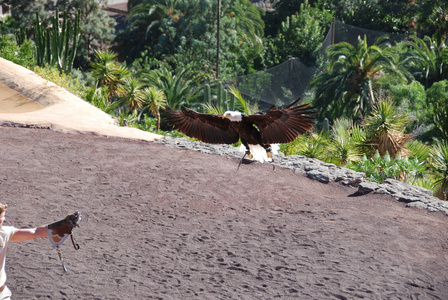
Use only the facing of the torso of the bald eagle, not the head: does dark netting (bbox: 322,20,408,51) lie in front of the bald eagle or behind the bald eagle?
behind

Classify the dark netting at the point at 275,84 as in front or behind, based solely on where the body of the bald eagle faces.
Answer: behind

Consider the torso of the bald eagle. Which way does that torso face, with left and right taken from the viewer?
facing the viewer and to the left of the viewer

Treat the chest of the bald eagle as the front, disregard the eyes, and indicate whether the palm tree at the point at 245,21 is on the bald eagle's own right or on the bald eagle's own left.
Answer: on the bald eagle's own right

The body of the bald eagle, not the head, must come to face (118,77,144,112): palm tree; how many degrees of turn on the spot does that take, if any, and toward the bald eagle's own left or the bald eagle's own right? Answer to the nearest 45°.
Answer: approximately 135° to the bald eagle's own right

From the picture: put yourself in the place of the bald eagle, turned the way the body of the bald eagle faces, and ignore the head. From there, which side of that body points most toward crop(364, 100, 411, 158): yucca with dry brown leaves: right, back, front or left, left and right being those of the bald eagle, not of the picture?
back
